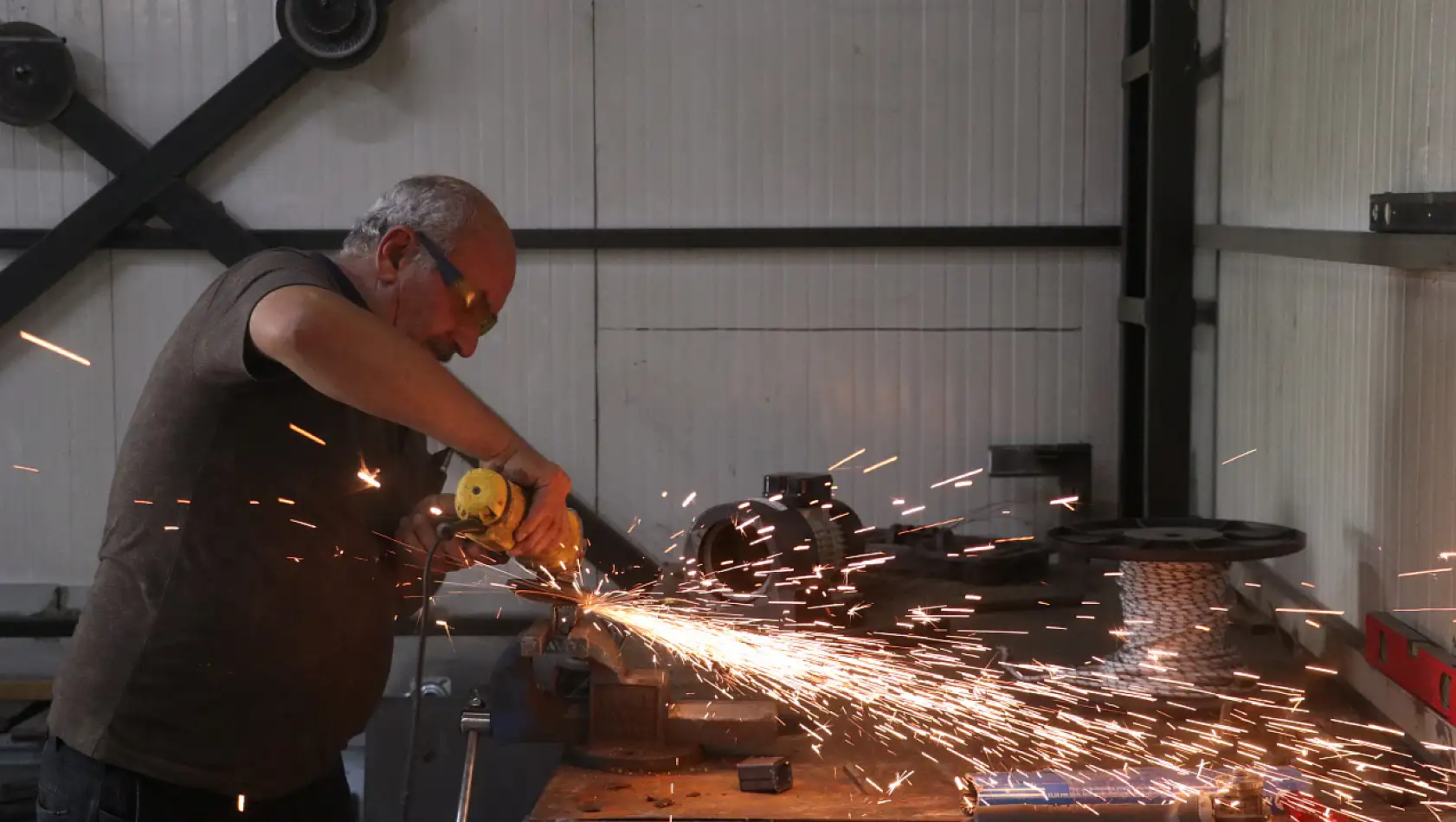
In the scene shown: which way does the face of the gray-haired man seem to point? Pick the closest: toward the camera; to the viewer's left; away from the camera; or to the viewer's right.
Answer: to the viewer's right

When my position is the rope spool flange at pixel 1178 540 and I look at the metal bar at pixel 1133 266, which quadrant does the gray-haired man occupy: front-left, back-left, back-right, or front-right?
back-left

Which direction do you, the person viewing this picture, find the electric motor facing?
facing the viewer and to the left of the viewer

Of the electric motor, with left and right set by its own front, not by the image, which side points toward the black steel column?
back

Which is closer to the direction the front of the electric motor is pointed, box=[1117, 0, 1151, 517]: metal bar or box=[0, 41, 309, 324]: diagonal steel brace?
the diagonal steel brace

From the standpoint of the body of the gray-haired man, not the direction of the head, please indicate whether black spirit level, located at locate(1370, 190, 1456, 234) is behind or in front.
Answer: in front

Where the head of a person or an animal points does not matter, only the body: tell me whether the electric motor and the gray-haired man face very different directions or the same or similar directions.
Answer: very different directions

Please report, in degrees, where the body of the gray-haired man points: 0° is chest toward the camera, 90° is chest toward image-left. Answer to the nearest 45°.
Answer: approximately 270°

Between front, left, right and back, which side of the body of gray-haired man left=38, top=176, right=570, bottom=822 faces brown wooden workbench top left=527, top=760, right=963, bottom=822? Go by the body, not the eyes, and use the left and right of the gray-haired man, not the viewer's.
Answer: front

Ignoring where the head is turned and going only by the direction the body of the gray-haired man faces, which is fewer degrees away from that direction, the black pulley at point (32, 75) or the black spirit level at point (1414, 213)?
the black spirit level

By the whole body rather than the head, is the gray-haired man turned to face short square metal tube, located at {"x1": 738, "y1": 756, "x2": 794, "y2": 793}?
yes

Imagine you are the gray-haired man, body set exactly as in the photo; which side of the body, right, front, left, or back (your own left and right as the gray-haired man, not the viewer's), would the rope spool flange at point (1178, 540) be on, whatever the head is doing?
front

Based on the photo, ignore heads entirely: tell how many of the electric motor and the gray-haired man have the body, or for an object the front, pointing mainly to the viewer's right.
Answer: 1

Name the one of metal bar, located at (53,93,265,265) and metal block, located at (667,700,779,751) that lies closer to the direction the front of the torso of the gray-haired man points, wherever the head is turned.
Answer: the metal block

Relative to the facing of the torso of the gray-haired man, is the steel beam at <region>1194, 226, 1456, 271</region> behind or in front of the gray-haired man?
in front
